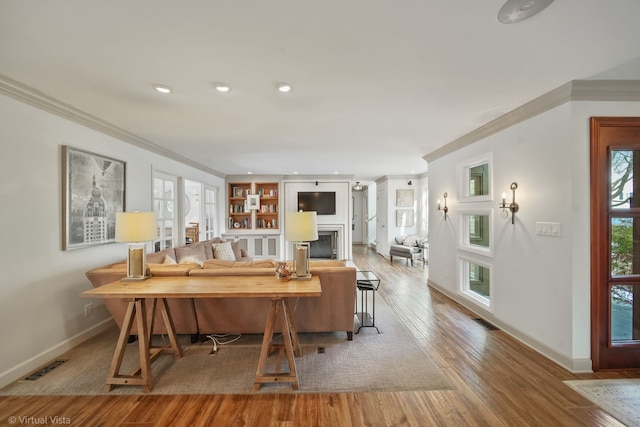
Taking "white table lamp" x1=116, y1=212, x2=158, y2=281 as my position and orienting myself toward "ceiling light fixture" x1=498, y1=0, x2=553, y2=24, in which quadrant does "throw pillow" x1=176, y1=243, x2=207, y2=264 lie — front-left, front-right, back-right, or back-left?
back-left

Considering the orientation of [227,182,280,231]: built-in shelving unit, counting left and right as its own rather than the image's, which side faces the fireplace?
left

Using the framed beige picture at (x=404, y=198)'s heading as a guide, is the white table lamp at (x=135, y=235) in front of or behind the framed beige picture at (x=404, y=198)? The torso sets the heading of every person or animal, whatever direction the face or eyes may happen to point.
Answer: in front

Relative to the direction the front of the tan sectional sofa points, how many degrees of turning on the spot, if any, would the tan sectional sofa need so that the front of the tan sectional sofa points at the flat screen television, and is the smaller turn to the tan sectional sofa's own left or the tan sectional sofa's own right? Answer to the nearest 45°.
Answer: approximately 45° to the tan sectional sofa's own right

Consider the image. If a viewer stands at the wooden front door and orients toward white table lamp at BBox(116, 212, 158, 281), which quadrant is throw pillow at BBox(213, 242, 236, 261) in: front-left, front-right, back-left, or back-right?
front-right

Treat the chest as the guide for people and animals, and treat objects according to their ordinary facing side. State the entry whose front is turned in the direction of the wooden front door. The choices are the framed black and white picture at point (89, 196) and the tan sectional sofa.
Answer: the framed black and white picture

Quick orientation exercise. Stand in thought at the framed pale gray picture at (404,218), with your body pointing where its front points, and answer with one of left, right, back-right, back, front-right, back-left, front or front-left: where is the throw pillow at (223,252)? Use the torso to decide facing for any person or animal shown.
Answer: front-right

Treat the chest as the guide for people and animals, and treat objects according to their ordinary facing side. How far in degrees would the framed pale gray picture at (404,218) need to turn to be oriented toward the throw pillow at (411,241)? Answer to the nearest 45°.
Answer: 0° — it already faces it

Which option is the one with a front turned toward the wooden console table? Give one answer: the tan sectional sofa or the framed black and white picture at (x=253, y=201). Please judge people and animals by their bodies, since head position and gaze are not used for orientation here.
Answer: the framed black and white picture

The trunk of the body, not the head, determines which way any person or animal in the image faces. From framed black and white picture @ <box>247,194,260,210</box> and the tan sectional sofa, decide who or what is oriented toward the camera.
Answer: the framed black and white picture

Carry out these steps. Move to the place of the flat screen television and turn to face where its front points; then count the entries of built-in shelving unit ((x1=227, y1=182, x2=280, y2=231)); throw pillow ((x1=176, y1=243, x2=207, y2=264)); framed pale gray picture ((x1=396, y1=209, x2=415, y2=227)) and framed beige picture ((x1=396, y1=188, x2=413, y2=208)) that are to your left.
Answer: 2

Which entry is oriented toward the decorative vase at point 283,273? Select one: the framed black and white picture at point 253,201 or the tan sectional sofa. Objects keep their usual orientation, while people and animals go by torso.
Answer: the framed black and white picture

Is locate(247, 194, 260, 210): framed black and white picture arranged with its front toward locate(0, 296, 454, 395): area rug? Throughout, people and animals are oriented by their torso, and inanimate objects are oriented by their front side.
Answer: yes

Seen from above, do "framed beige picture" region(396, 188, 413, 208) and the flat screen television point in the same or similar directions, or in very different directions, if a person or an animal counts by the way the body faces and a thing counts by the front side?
same or similar directions

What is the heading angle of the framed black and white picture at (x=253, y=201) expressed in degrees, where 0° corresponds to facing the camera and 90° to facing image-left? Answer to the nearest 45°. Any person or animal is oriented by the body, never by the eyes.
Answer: approximately 0°

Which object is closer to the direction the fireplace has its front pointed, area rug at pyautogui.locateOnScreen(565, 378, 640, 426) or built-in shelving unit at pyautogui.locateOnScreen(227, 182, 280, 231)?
the area rug

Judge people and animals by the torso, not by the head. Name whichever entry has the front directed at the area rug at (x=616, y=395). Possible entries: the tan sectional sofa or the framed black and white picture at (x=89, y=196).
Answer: the framed black and white picture

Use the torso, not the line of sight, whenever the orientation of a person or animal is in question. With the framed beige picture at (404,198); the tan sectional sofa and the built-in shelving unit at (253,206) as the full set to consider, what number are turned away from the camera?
1

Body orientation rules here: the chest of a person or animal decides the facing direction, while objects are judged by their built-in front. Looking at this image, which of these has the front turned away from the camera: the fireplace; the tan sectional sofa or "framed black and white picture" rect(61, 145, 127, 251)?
the tan sectional sofa

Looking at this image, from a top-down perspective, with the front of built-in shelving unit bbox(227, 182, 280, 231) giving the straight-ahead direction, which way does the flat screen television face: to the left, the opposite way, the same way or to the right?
the same way

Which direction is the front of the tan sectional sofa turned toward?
away from the camera

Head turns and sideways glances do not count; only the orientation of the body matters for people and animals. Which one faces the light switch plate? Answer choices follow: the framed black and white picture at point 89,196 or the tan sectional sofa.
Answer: the framed black and white picture

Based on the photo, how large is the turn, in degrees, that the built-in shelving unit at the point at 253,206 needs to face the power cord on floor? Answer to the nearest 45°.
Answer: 0° — it already faces it

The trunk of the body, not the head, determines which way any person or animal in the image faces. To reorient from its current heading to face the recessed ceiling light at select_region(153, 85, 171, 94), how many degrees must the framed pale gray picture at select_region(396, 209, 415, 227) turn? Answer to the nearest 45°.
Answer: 0° — it already faces it
